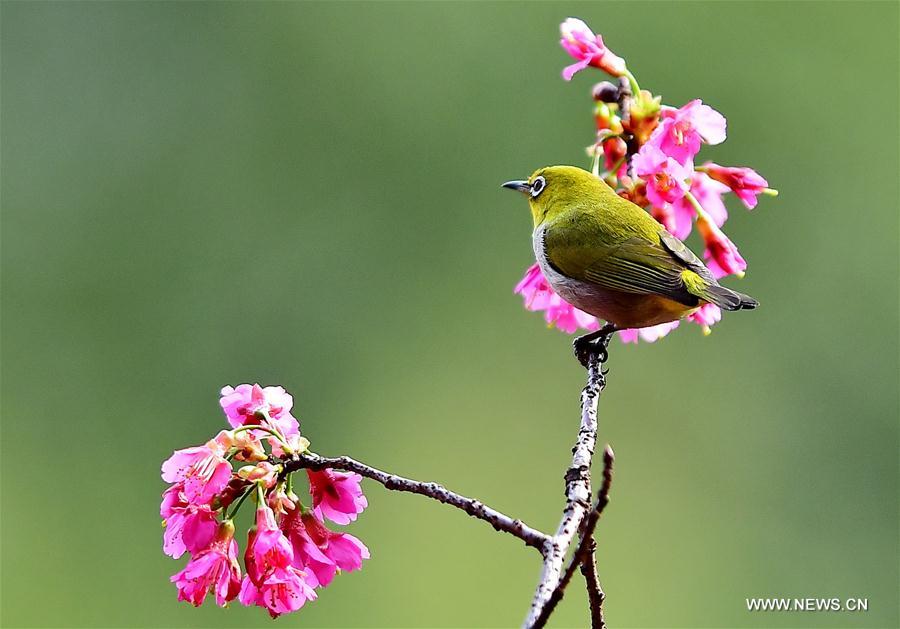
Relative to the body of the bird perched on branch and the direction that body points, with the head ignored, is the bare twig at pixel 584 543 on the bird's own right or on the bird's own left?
on the bird's own left

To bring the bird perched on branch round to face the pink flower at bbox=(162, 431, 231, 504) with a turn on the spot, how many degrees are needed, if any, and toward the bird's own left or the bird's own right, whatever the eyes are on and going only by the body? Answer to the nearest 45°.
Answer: approximately 45° to the bird's own left

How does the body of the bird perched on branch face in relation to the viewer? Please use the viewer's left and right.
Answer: facing to the left of the viewer
